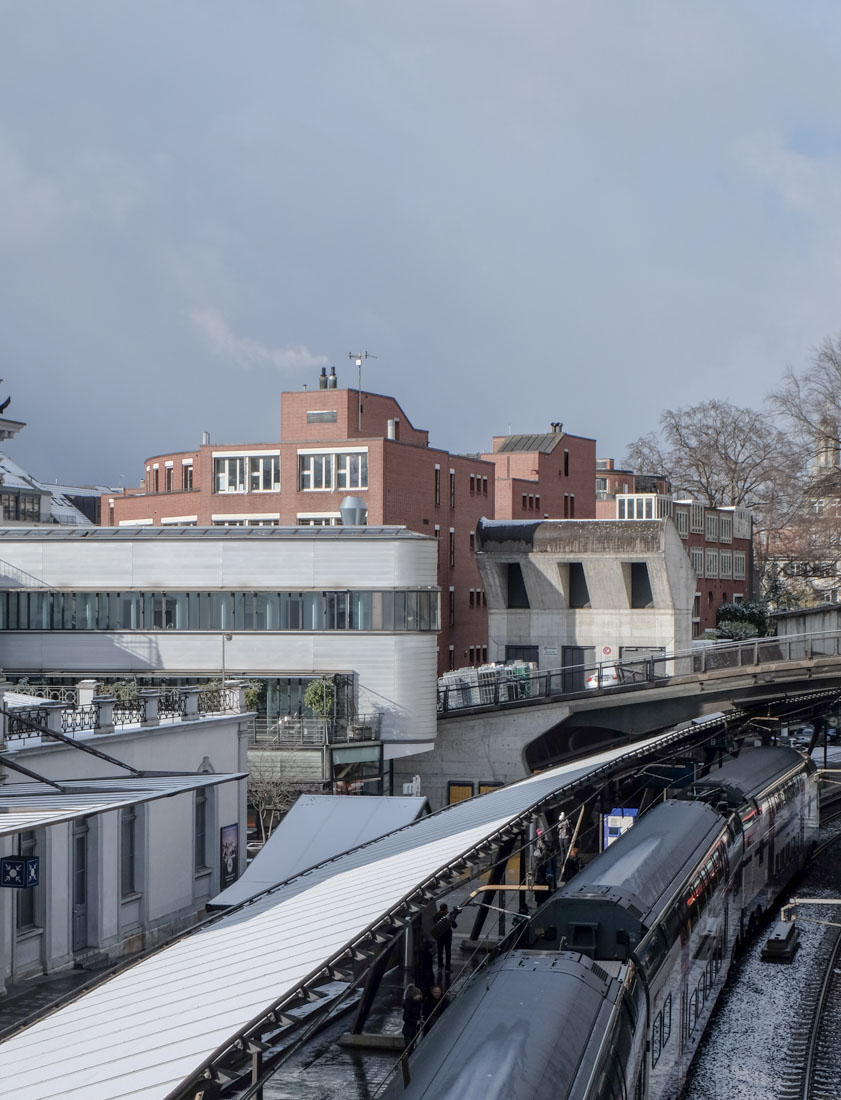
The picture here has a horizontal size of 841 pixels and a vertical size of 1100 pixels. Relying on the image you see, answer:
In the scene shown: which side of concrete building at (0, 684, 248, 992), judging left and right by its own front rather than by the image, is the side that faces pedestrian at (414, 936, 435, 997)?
front

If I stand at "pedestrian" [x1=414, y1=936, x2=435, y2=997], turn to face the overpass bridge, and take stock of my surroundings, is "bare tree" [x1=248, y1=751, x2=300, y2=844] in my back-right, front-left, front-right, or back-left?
front-left

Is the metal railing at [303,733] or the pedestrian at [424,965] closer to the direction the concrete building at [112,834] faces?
the pedestrian

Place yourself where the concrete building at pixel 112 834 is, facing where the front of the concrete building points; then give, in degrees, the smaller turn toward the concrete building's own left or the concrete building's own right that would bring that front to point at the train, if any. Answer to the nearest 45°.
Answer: approximately 45° to the concrete building's own right

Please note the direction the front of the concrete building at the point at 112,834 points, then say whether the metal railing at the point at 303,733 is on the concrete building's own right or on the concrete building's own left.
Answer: on the concrete building's own left

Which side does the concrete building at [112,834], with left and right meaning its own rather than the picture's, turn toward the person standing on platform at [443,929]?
front

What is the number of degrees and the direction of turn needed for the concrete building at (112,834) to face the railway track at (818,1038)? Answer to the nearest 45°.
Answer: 0° — it already faces it

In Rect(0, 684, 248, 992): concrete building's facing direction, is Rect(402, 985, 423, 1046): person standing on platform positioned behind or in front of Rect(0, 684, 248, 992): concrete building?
in front

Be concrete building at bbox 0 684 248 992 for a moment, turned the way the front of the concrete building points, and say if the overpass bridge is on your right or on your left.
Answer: on your left

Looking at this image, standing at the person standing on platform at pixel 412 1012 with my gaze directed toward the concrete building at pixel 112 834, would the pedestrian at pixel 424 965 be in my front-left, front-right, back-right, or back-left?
front-right

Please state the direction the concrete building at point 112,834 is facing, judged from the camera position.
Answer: facing the viewer and to the right of the viewer
